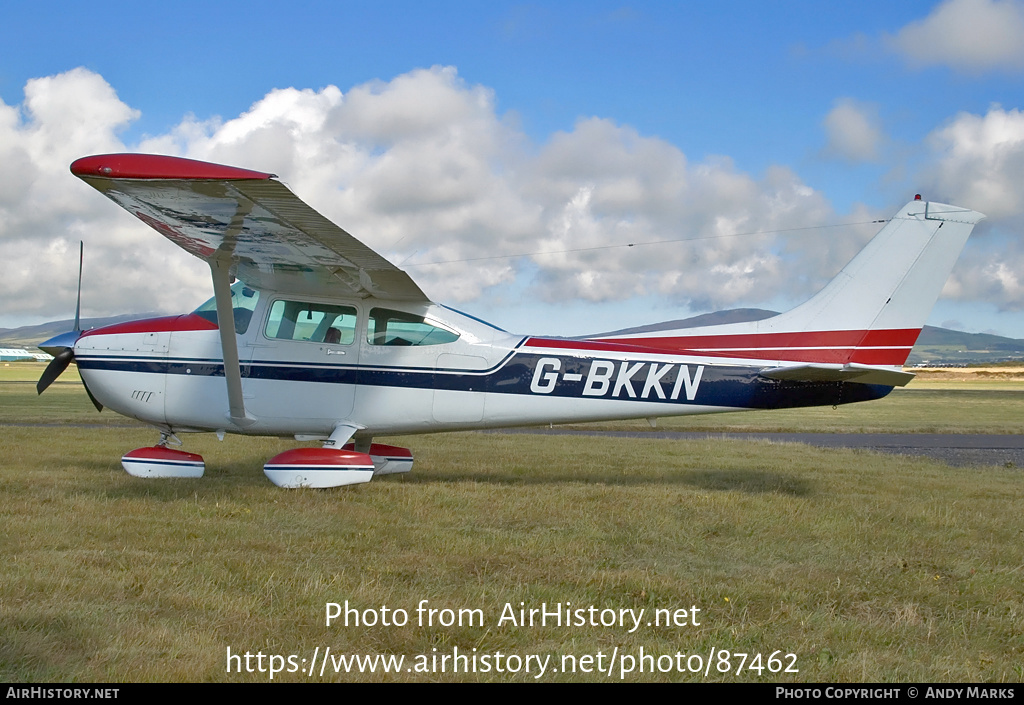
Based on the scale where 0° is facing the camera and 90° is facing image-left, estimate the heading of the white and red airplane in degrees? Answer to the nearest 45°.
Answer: approximately 90°
